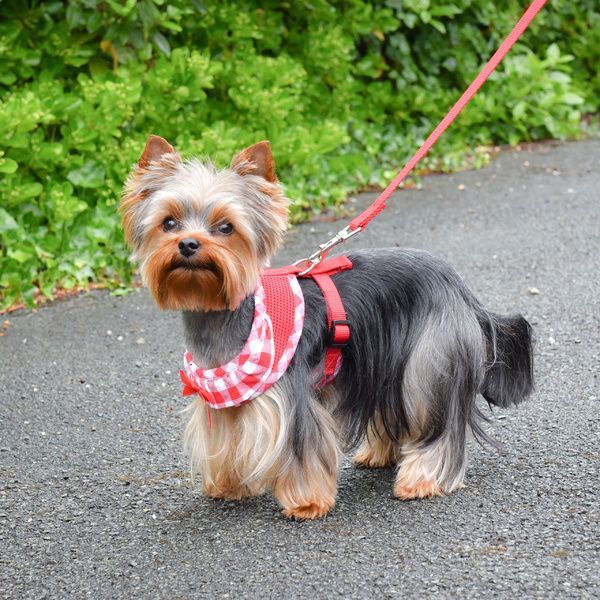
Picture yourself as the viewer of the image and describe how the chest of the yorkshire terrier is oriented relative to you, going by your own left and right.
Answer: facing the viewer and to the left of the viewer
